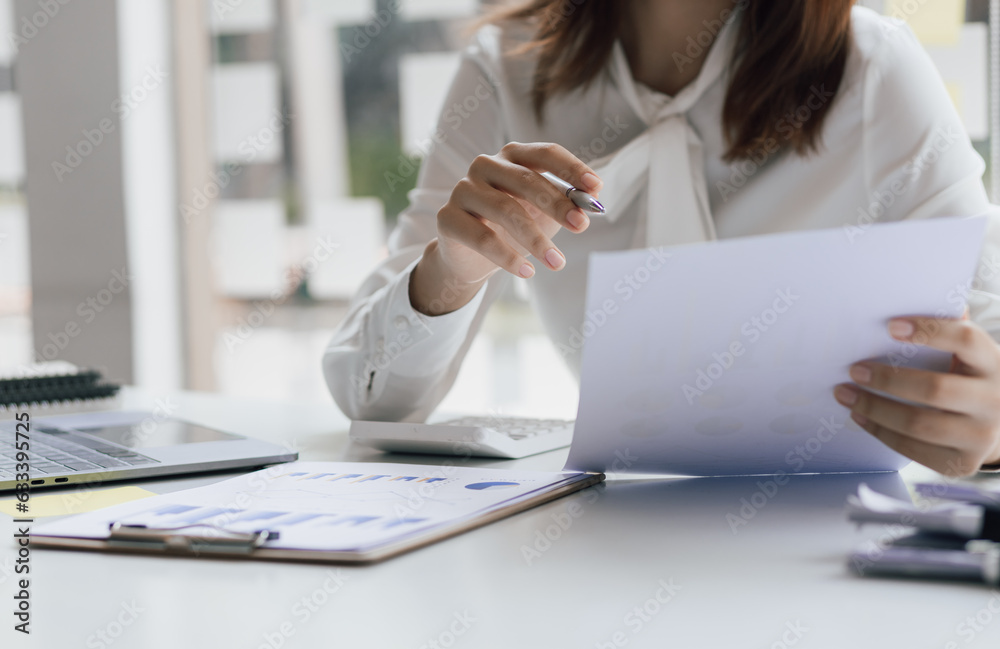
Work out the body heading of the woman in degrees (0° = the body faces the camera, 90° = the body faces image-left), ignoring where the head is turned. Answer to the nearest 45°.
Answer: approximately 0°

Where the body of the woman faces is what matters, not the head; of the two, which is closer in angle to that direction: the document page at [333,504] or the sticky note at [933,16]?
the document page

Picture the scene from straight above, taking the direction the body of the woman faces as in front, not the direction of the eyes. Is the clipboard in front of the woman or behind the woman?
in front

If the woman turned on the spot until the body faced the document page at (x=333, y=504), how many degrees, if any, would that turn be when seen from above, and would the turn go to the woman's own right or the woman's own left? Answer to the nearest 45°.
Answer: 0° — they already face it
